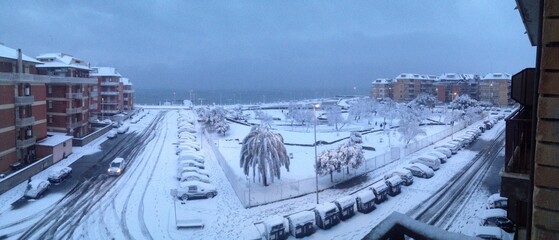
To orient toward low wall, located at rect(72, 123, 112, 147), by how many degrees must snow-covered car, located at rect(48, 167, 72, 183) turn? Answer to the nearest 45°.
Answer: approximately 135° to its right

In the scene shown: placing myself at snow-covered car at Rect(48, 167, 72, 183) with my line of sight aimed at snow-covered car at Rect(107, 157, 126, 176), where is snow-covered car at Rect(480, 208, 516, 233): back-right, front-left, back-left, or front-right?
front-right

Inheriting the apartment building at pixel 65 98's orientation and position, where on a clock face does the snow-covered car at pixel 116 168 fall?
The snow-covered car is roughly at 1 o'clock from the apartment building.

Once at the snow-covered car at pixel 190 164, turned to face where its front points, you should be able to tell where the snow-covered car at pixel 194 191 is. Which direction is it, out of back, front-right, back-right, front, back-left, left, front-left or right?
right

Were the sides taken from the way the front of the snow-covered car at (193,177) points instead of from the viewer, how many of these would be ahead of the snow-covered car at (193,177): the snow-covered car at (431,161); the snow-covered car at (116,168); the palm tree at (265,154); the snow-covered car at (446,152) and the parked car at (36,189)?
3

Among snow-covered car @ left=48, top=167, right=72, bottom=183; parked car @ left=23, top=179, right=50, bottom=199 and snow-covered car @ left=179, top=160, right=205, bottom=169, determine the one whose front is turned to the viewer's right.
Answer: snow-covered car @ left=179, top=160, right=205, bottom=169

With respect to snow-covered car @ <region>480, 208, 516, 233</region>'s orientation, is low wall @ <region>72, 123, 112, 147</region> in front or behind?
behind

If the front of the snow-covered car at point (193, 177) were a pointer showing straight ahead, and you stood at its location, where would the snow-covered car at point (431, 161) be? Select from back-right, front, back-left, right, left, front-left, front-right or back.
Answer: front

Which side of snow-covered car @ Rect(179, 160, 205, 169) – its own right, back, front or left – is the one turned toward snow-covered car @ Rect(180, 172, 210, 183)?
right

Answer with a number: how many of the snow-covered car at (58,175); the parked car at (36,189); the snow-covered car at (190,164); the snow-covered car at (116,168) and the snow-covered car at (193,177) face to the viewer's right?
2

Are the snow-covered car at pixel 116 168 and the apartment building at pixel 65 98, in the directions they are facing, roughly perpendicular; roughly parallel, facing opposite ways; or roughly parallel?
roughly perpendicular

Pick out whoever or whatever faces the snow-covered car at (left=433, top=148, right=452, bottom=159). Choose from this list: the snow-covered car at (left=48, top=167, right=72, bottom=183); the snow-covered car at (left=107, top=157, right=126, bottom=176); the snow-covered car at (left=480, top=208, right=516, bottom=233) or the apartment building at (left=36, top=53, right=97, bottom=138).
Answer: the apartment building

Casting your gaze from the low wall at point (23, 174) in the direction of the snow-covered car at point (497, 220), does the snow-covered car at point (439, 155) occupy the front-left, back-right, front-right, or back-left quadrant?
front-left

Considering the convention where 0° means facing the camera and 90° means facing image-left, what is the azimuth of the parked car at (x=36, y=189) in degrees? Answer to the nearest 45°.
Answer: approximately 45°
